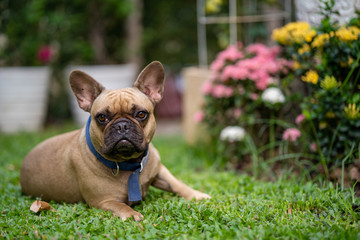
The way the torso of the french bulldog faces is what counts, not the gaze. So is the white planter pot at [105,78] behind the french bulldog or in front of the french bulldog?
behind

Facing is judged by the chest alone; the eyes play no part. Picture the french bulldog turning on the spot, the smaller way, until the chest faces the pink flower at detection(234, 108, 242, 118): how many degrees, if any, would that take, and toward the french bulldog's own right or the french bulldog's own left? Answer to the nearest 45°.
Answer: approximately 90° to the french bulldog's own left

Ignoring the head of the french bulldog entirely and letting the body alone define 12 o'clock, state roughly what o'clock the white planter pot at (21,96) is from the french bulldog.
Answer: The white planter pot is roughly at 7 o'clock from the french bulldog.

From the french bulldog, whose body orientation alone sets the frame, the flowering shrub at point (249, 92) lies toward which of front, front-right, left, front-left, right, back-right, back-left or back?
left

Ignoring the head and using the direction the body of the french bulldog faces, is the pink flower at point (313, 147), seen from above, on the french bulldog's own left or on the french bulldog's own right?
on the french bulldog's own left

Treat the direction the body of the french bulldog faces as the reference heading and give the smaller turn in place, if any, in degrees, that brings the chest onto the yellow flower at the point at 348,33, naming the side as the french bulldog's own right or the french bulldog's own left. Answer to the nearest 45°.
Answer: approximately 45° to the french bulldog's own left

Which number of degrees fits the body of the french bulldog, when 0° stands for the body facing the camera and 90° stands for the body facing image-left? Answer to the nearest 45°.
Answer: approximately 315°

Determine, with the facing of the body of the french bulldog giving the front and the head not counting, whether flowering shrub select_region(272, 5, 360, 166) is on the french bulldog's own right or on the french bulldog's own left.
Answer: on the french bulldog's own left

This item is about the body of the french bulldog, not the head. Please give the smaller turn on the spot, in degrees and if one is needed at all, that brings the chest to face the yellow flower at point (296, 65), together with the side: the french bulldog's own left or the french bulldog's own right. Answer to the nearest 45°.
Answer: approximately 90° to the french bulldog's own left

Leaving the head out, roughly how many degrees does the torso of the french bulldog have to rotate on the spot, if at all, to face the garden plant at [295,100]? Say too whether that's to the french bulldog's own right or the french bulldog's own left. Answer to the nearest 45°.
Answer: approximately 90° to the french bulldog's own left

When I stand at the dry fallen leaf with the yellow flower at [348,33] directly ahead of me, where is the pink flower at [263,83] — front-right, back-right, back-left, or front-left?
front-left
